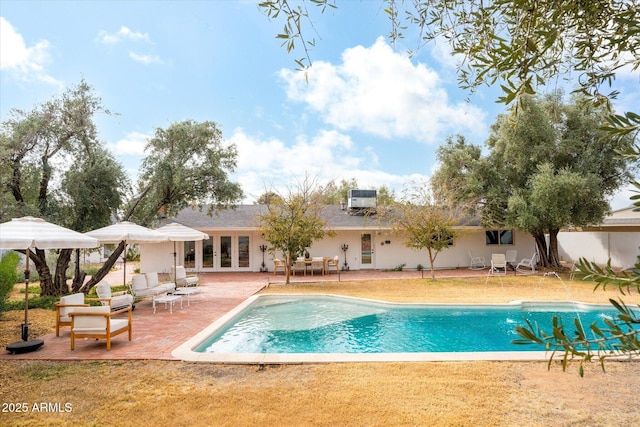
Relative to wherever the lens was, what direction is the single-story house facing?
facing the viewer

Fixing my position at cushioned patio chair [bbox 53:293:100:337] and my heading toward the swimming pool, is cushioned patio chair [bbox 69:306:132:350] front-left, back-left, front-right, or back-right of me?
front-right

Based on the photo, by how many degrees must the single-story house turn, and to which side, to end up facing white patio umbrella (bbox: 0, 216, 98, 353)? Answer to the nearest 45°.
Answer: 0° — it already faces it

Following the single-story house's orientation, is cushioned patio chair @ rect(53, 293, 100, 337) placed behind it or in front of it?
in front

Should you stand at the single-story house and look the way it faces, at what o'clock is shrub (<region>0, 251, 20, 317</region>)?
The shrub is roughly at 1 o'clock from the single-story house.

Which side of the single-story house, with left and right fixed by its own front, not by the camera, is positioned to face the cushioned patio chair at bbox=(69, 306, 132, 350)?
front
